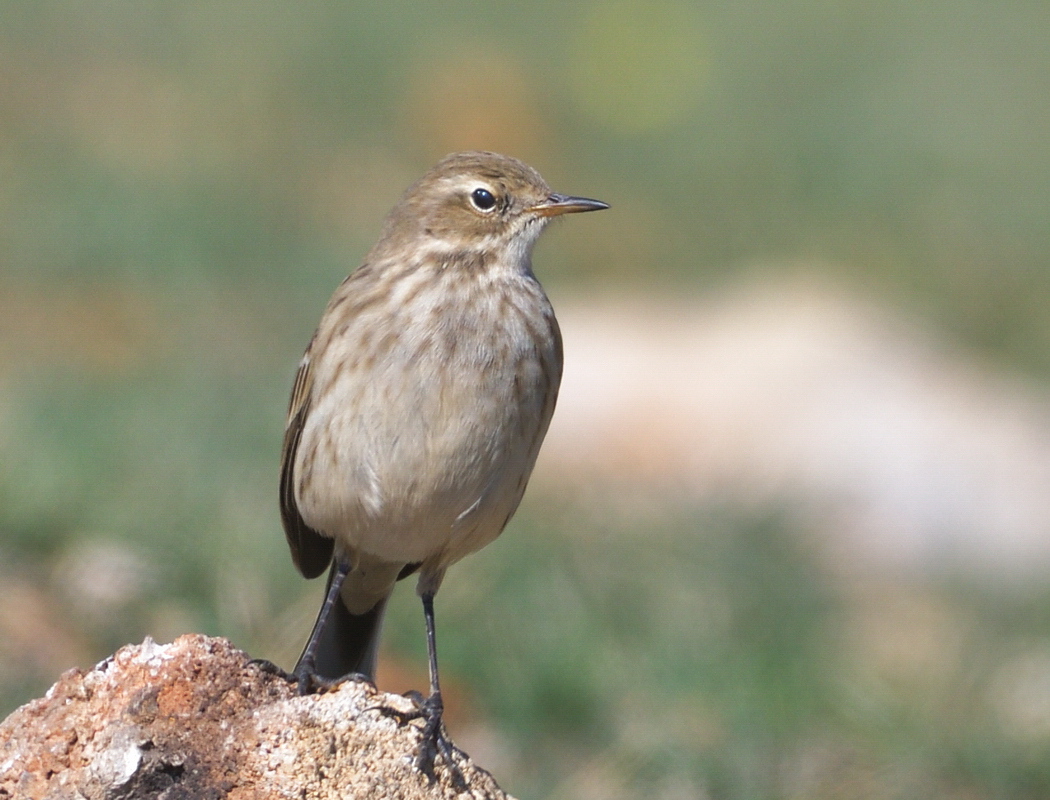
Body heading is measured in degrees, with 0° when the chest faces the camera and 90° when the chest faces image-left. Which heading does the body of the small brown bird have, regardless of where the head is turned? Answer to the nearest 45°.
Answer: approximately 315°
